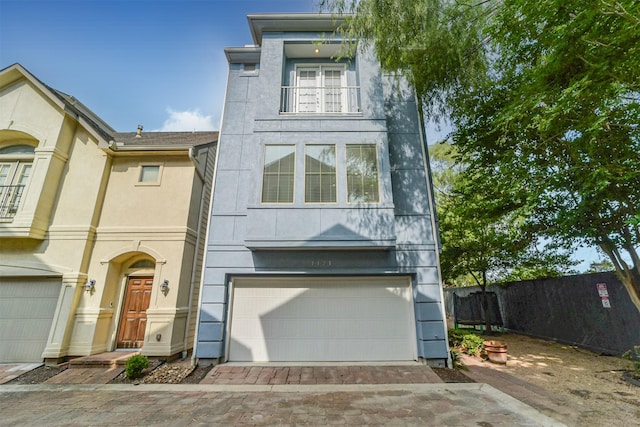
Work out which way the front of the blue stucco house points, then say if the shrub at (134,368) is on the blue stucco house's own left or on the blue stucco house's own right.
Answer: on the blue stucco house's own right

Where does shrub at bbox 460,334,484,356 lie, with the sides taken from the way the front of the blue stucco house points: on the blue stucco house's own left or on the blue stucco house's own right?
on the blue stucco house's own left

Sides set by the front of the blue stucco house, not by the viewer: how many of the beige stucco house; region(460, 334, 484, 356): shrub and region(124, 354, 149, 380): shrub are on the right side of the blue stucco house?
2

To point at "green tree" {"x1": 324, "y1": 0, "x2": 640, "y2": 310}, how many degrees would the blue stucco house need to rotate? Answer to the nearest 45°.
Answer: approximately 90° to its left

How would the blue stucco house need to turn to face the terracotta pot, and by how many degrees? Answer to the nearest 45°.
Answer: approximately 90° to its left

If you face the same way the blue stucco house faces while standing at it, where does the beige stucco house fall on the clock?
The beige stucco house is roughly at 3 o'clock from the blue stucco house.

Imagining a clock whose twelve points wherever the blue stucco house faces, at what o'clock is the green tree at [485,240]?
The green tree is roughly at 8 o'clock from the blue stucco house.

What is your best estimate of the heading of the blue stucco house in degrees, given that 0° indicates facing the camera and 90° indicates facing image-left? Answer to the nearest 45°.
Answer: approximately 0°
